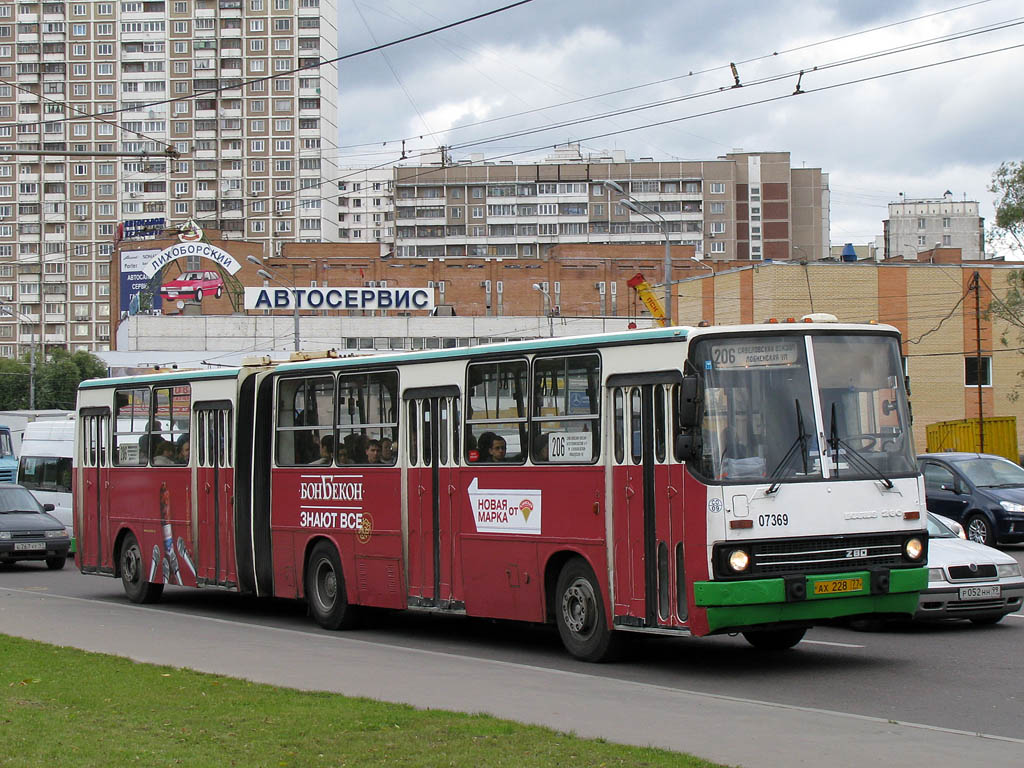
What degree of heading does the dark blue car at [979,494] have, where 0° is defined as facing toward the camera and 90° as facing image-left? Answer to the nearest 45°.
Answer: approximately 315°

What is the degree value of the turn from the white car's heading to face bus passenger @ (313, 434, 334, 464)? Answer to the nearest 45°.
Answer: approximately 135° to its right

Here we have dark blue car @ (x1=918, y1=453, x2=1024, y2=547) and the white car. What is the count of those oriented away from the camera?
0

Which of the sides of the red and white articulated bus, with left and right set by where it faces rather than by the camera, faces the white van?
back

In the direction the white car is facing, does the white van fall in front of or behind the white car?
behind

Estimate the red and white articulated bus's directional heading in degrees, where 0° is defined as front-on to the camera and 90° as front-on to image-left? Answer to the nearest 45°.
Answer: approximately 315°

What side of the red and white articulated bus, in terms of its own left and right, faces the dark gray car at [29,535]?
back

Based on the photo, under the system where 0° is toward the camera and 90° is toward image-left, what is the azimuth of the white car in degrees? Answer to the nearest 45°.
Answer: approximately 315°

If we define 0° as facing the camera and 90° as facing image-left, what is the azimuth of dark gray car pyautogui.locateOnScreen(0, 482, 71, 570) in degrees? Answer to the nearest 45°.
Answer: approximately 315°

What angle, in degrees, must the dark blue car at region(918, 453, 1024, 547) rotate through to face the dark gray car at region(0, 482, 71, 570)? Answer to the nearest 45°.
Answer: approximately 135° to its right

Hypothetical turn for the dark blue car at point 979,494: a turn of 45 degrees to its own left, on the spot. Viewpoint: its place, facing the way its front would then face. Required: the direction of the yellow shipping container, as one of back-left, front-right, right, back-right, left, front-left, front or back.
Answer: left

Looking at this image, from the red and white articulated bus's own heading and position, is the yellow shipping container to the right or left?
on its left

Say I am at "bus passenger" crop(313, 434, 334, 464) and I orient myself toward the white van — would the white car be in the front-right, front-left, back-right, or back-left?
back-right
